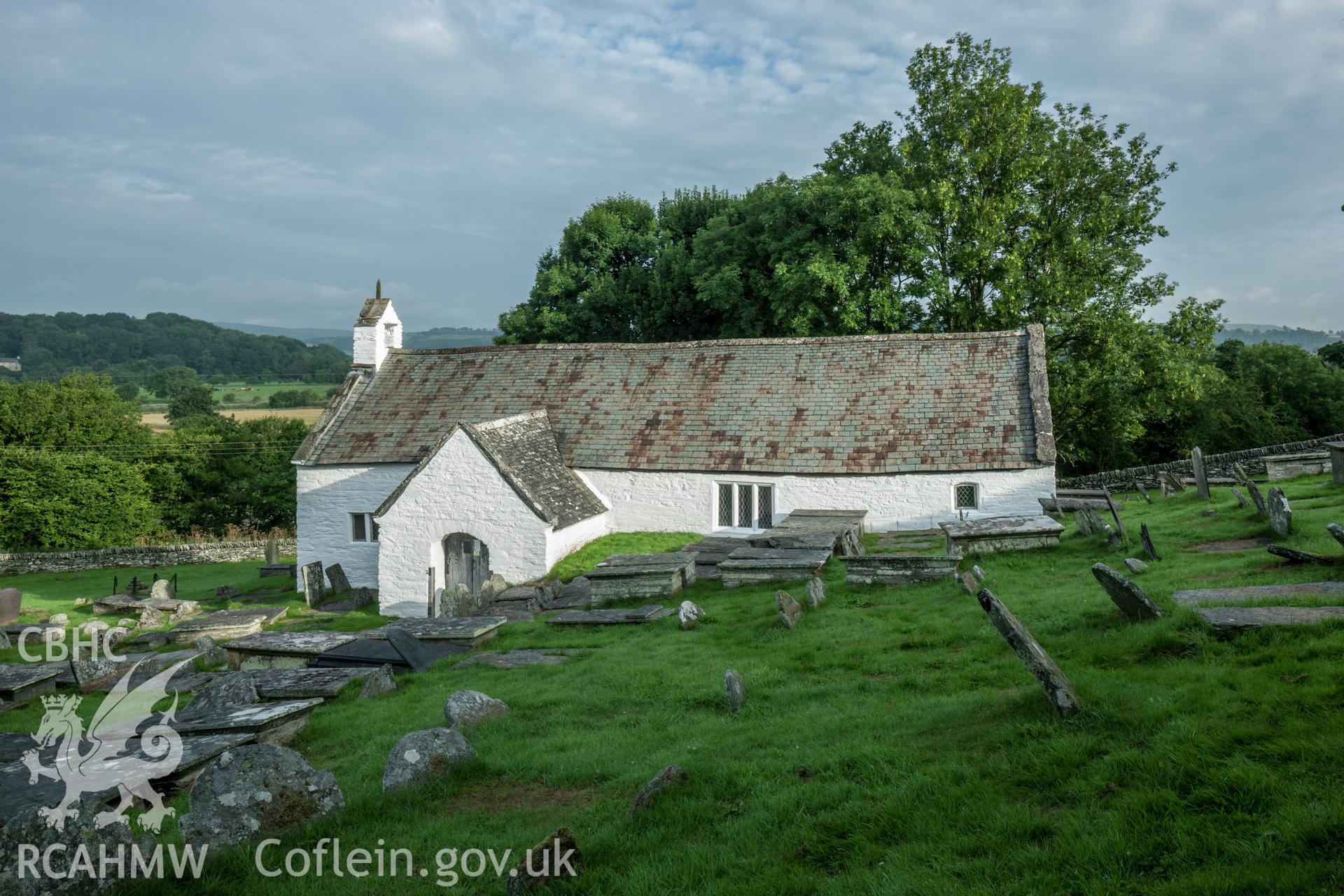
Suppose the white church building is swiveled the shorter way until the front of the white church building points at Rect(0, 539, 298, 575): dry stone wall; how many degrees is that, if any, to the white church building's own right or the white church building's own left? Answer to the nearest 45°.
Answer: approximately 135° to the white church building's own right

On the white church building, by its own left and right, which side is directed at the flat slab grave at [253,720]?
front

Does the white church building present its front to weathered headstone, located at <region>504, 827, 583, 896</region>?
yes

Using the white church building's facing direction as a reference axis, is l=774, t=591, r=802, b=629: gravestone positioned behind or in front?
in front

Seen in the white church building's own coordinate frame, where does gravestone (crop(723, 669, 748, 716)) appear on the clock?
The gravestone is roughly at 12 o'clock from the white church building.

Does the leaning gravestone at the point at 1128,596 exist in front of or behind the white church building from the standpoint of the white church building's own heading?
in front

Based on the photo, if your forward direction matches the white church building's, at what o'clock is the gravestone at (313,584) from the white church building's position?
The gravestone is roughly at 3 o'clock from the white church building.

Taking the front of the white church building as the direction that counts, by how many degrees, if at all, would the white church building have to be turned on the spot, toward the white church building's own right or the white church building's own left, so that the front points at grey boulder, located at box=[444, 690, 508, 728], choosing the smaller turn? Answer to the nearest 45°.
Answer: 0° — it already faces it

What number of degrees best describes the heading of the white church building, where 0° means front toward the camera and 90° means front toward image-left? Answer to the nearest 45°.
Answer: approximately 0°
